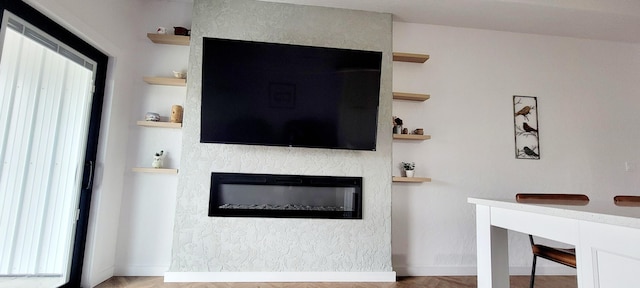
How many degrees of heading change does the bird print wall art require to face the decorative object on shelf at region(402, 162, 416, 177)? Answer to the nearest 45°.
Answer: approximately 45° to its right

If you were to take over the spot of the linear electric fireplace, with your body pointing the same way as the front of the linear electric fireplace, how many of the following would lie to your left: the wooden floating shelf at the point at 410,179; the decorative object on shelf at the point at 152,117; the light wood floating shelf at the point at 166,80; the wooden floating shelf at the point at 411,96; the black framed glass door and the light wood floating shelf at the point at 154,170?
2

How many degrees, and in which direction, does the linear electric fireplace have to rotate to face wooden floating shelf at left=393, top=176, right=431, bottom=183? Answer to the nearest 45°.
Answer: approximately 90° to its left

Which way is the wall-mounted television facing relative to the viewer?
toward the camera

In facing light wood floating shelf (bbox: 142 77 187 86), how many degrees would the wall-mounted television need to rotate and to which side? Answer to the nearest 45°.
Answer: approximately 90° to its right

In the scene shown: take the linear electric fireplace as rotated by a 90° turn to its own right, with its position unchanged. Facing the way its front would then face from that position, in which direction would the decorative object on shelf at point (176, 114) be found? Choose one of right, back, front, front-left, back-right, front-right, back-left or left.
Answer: front

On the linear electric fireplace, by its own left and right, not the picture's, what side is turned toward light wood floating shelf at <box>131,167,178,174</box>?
right

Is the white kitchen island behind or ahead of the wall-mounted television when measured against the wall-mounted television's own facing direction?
ahead

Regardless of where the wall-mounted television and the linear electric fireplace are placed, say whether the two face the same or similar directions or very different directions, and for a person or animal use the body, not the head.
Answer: same or similar directions

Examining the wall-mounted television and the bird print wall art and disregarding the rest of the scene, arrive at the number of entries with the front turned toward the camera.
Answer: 2

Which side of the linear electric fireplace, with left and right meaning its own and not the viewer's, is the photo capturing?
front

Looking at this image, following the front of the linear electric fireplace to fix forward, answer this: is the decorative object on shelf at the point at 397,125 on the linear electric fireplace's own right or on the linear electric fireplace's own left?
on the linear electric fireplace's own left

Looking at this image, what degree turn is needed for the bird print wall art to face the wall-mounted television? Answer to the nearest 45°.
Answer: approximately 45° to its right
